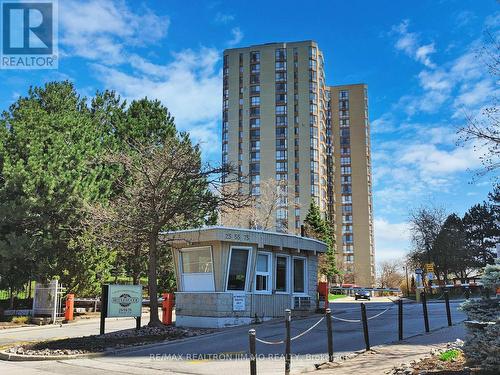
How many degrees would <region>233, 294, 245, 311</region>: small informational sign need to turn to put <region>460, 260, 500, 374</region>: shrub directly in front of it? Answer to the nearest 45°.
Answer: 0° — it already faces it

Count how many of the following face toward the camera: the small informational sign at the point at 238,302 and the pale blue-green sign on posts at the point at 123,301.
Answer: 2

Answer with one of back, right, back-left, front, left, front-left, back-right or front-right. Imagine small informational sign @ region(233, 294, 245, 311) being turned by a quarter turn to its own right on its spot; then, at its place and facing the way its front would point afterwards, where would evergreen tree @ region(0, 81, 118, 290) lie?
front-right

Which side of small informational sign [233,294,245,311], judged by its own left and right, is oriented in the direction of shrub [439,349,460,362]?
front

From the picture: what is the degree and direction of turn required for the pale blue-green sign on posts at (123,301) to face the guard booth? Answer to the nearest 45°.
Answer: approximately 135° to its left

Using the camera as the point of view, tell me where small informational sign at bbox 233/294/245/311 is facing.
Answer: facing the viewer

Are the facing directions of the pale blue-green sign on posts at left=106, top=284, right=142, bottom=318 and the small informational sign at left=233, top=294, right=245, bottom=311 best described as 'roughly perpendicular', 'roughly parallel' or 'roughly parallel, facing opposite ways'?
roughly parallel

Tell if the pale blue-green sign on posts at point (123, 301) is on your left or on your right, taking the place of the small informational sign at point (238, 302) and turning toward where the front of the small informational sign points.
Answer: on your right

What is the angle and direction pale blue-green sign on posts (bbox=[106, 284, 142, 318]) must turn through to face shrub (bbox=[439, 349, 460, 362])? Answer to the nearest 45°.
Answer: approximately 45° to its left

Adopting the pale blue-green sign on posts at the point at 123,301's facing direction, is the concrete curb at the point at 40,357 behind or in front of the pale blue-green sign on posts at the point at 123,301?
in front

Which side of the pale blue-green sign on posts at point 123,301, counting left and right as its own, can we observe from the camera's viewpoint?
front

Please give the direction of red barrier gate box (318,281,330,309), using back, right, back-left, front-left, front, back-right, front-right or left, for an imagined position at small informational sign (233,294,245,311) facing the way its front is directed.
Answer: back-left

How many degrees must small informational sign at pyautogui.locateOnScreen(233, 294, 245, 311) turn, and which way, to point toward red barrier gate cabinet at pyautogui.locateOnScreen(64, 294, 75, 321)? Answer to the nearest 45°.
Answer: approximately 135° to its right

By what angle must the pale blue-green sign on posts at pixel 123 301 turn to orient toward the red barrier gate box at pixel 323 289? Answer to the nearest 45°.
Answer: approximately 135° to its left
